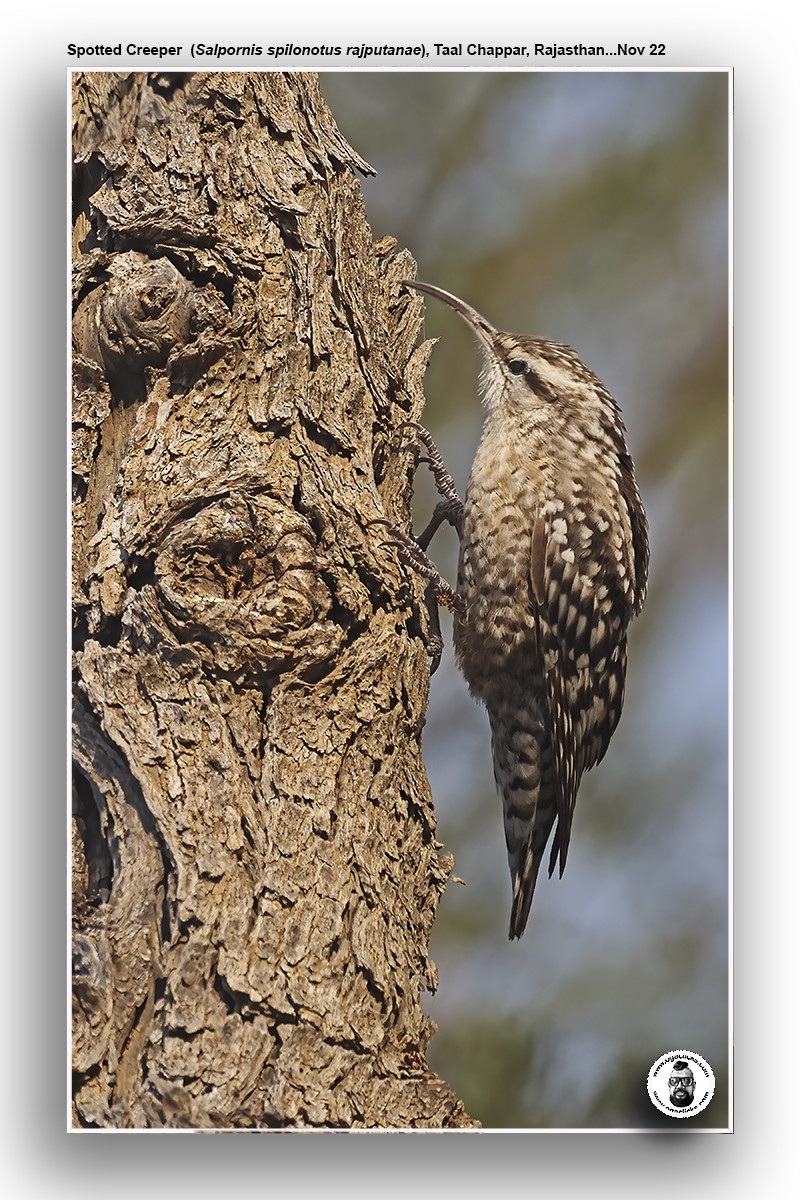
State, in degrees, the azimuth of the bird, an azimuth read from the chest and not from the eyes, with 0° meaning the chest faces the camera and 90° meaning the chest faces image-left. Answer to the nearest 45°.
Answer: approximately 90°
